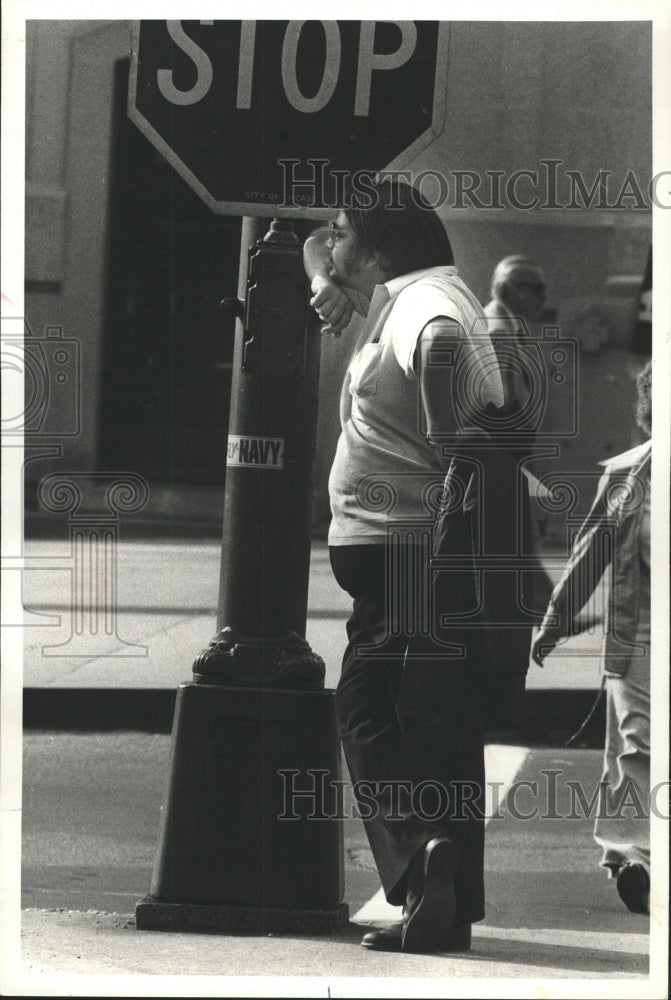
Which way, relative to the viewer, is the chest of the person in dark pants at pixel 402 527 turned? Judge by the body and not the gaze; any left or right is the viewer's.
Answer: facing to the left of the viewer

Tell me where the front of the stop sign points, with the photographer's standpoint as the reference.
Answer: facing the viewer

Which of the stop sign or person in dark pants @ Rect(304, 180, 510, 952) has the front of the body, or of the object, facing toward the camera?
the stop sign

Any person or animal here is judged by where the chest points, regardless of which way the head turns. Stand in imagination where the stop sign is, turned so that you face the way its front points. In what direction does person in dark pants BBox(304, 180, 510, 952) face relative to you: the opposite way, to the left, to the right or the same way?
to the right

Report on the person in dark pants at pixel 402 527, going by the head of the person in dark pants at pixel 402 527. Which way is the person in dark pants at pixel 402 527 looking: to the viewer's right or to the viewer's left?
to the viewer's left

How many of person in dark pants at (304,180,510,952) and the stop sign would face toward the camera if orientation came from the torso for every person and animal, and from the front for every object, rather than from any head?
1
